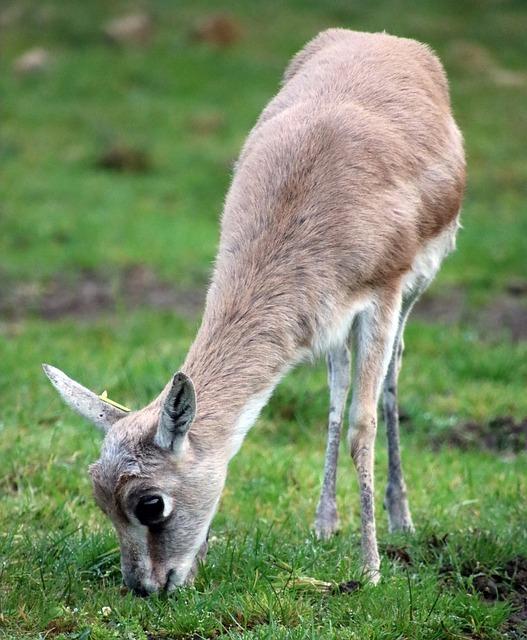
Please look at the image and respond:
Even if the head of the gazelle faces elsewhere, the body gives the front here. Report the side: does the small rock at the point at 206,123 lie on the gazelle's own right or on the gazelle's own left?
on the gazelle's own right

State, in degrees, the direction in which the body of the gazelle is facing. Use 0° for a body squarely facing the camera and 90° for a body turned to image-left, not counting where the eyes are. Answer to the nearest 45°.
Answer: approximately 45°
